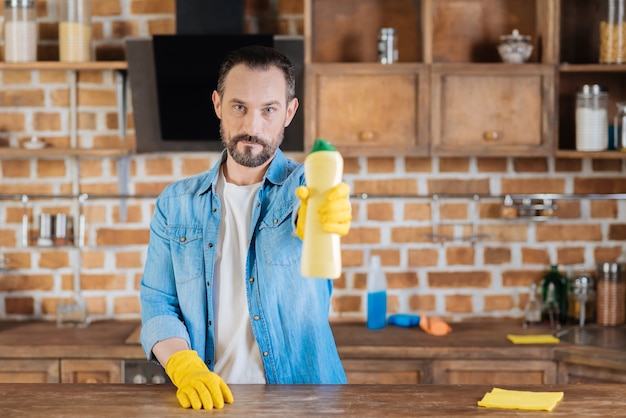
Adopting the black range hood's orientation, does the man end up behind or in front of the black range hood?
in front

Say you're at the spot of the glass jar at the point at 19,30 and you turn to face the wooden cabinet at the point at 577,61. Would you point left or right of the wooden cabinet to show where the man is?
right

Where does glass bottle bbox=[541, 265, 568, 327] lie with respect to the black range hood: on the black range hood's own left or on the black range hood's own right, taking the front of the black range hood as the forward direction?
on the black range hood's own left

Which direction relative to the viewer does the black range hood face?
toward the camera

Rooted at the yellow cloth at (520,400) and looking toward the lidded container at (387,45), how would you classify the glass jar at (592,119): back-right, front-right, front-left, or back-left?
front-right

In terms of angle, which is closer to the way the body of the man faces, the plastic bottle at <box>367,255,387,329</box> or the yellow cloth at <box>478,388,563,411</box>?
the yellow cloth

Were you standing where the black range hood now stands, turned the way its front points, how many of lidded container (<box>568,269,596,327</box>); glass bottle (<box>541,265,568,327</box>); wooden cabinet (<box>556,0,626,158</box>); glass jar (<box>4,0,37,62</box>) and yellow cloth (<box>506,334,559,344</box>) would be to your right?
1

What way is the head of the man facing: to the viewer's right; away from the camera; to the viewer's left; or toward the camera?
toward the camera

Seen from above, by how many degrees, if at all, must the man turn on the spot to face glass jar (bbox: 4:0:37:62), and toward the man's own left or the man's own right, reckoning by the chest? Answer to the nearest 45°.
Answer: approximately 135° to the man's own right

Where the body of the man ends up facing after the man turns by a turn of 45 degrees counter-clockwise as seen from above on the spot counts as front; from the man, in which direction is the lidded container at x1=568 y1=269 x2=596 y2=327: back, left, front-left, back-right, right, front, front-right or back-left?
left

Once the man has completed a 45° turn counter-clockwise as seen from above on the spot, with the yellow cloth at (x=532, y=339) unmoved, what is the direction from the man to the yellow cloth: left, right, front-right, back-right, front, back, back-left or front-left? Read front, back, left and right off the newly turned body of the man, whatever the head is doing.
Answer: left

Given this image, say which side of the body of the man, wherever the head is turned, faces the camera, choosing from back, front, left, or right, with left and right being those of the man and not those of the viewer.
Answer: front

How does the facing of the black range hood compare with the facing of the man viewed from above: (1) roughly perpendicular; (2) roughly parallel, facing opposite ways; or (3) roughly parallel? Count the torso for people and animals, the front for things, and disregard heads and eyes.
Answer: roughly parallel
